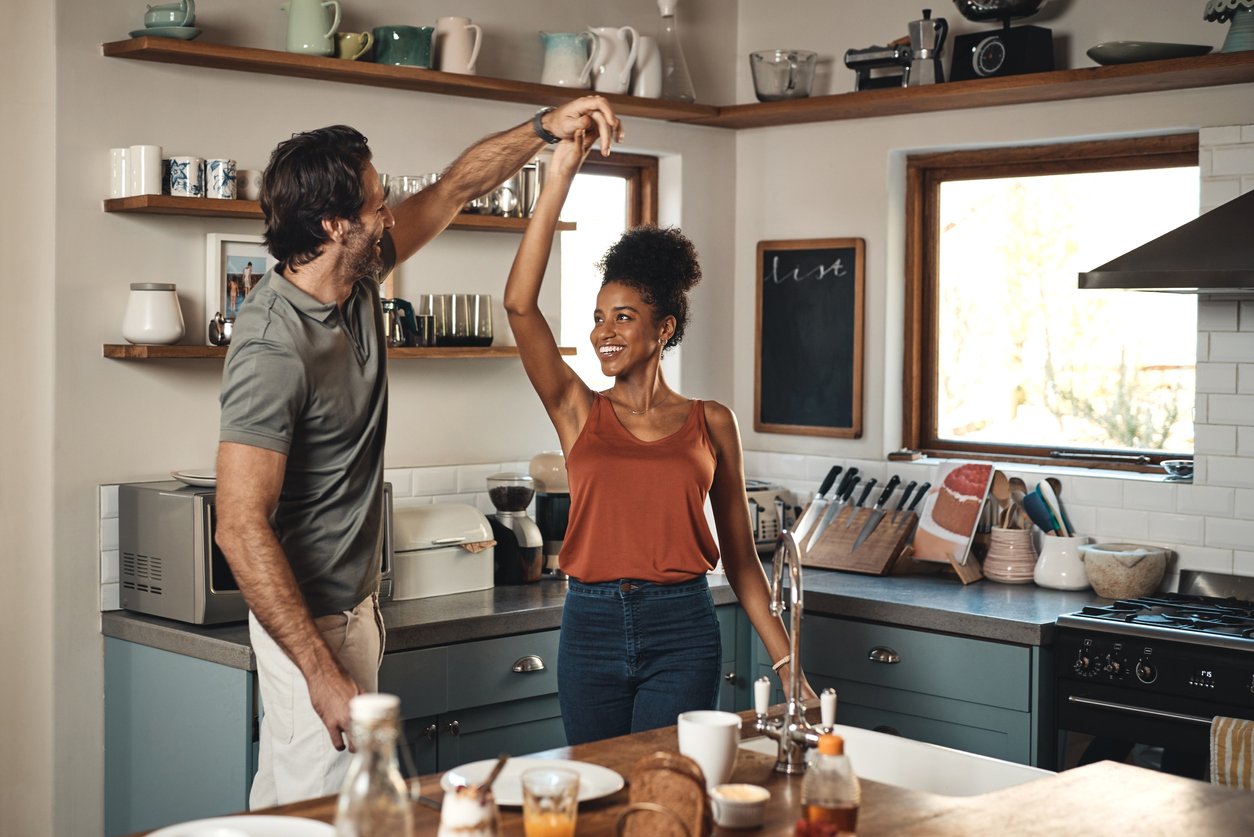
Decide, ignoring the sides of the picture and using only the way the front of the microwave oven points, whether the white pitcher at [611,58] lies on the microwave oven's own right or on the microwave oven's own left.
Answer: on the microwave oven's own left

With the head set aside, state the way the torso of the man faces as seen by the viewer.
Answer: to the viewer's right

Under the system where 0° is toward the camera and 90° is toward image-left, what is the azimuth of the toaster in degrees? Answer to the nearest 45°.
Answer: approximately 45°

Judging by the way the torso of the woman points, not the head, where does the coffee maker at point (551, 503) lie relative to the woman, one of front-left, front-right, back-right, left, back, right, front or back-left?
back

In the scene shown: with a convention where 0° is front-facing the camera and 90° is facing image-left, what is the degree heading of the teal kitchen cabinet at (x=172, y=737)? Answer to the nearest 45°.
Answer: approximately 315°

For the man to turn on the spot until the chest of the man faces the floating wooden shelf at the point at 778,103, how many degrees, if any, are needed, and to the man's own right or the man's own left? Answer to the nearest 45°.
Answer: approximately 45° to the man's own left
